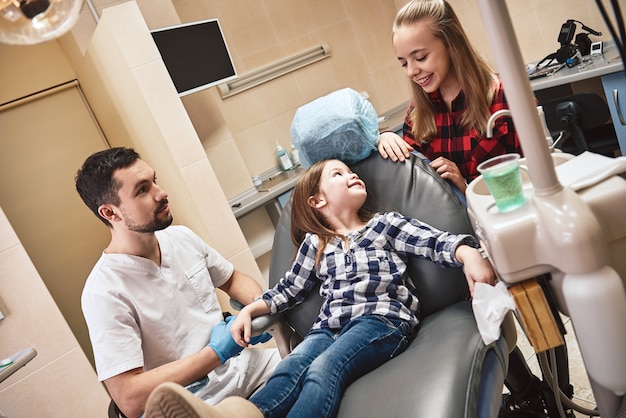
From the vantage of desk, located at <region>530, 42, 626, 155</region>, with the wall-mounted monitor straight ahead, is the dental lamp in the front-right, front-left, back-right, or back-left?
front-left

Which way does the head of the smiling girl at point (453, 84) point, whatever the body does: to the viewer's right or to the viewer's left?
to the viewer's left

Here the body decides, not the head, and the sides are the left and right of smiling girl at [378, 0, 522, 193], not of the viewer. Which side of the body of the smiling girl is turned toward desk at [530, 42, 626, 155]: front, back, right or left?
back

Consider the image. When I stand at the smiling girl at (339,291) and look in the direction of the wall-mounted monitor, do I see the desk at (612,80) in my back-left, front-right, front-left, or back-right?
front-right

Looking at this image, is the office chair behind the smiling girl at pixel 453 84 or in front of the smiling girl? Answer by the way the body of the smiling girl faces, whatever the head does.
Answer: behind

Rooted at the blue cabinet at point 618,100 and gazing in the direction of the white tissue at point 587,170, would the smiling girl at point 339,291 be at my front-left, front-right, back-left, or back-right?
front-right

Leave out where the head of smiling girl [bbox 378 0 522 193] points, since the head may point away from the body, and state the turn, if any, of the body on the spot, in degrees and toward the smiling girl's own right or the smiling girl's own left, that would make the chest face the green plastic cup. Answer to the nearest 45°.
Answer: approximately 45° to the smiling girl's own left

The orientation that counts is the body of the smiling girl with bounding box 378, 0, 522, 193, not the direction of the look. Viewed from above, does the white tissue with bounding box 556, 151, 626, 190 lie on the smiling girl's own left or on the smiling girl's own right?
on the smiling girl's own left

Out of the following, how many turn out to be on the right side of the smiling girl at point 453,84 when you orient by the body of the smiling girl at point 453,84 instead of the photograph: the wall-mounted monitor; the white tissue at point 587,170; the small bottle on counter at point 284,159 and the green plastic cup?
2

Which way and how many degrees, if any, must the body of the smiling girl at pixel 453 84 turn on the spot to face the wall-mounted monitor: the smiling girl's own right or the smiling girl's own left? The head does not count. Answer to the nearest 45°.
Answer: approximately 90° to the smiling girl's own right

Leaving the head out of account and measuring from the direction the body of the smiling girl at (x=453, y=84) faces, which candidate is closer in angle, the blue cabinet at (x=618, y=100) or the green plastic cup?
the green plastic cup

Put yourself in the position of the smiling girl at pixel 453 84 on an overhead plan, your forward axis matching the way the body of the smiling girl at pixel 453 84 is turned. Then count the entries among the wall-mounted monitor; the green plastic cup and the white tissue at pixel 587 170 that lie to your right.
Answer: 1

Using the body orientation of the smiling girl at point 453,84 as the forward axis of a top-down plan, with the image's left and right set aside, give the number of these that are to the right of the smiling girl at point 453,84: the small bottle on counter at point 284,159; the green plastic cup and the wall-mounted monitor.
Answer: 2

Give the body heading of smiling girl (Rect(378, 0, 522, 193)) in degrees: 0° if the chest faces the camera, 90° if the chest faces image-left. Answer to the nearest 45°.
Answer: approximately 45°

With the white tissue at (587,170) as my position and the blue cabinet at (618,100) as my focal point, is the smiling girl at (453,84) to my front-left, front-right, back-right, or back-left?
front-left

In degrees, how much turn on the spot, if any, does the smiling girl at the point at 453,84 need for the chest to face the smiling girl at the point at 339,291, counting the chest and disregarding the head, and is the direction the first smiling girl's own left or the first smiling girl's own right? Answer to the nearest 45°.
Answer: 0° — they already face them
